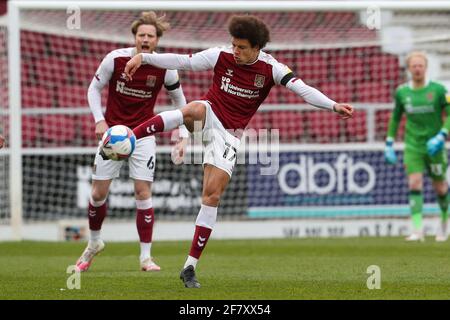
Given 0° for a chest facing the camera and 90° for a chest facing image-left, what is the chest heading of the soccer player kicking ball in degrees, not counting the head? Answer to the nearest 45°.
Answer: approximately 45°

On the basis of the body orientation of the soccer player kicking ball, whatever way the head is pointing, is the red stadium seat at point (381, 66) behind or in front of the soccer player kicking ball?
behind

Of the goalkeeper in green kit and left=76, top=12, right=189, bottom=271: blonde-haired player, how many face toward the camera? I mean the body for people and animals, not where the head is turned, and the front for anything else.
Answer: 2

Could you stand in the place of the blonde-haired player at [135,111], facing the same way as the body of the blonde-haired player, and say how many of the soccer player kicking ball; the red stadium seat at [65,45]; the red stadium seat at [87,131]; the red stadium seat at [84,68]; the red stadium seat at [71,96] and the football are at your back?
4

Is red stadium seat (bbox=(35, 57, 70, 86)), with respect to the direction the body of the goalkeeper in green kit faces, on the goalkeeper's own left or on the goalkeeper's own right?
on the goalkeeper's own right

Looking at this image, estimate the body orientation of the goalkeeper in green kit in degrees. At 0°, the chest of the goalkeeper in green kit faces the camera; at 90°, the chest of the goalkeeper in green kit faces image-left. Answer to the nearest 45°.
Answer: approximately 0°

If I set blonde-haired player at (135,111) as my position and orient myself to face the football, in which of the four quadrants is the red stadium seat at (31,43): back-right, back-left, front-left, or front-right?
back-right
